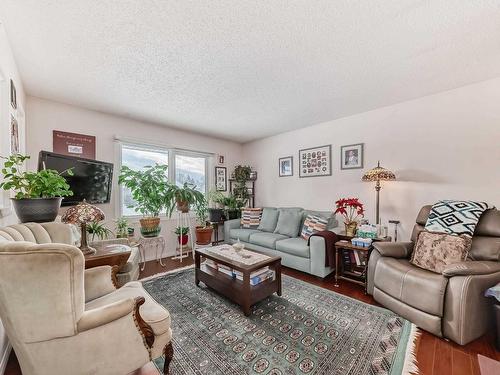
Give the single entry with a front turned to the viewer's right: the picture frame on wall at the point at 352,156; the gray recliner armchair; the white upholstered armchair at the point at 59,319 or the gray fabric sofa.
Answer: the white upholstered armchair

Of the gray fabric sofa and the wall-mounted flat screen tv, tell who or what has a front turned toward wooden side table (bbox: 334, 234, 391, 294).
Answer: the wall-mounted flat screen tv

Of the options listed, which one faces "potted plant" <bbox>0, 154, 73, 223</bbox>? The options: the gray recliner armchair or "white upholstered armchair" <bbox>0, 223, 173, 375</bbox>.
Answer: the gray recliner armchair

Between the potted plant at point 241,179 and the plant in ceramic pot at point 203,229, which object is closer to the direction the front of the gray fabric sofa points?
the plant in ceramic pot

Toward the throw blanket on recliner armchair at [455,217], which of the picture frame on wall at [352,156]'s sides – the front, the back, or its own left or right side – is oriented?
left

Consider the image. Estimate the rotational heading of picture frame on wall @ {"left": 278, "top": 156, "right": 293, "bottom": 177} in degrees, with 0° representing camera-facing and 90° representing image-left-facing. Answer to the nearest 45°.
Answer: approximately 45°

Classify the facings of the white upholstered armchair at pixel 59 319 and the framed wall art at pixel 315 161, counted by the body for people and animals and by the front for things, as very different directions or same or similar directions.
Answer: very different directions

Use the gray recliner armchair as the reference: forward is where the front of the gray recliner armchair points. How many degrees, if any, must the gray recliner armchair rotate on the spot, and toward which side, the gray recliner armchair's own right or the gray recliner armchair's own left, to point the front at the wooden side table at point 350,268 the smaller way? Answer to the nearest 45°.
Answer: approximately 90° to the gray recliner armchair's own right

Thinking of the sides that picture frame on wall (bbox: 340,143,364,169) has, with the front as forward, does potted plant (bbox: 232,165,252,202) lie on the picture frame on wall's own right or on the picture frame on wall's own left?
on the picture frame on wall's own right

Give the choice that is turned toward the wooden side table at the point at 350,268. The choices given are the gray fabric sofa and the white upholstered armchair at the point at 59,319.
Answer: the white upholstered armchair

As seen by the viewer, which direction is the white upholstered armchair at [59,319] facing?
to the viewer's right

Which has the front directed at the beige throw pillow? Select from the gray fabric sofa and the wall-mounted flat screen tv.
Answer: the wall-mounted flat screen tv
